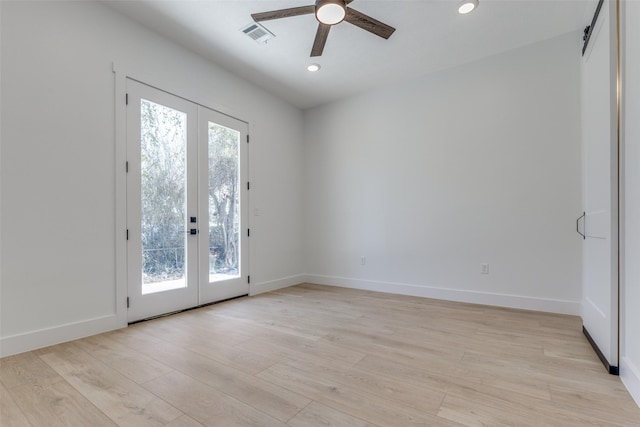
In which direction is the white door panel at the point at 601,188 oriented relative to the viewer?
to the viewer's left
